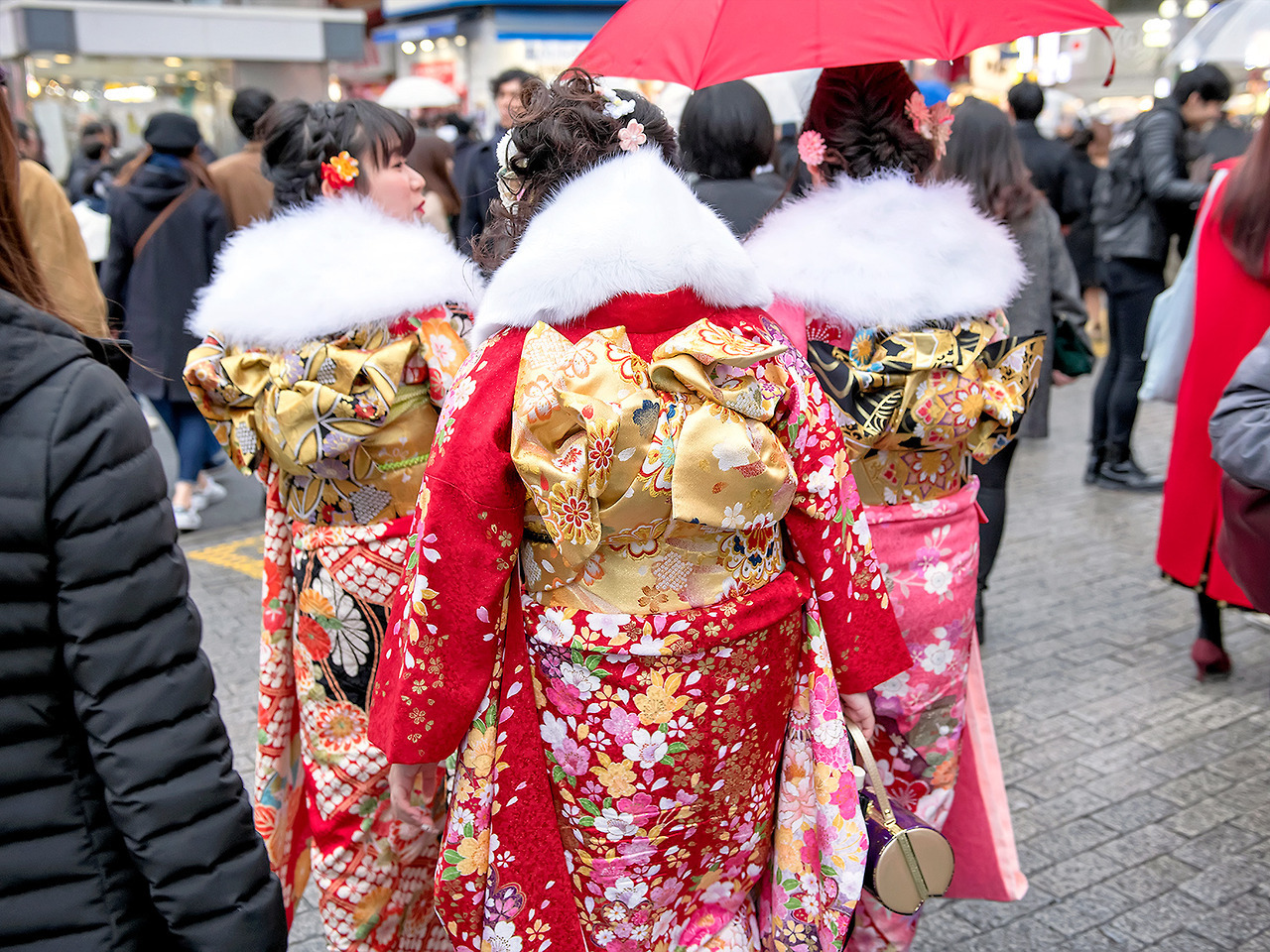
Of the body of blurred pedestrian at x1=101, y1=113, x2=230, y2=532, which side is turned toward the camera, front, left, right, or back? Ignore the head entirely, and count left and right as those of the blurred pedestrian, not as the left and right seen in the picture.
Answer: back

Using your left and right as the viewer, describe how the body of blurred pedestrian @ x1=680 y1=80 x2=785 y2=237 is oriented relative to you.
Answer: facing away from the viewer

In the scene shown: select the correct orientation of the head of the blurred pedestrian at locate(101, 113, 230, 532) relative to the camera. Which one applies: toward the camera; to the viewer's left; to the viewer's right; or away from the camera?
away from the camera

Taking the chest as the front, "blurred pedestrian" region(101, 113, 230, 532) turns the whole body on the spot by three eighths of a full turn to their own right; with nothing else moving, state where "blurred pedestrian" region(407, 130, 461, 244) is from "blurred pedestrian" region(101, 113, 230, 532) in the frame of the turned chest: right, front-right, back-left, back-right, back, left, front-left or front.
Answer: front-left

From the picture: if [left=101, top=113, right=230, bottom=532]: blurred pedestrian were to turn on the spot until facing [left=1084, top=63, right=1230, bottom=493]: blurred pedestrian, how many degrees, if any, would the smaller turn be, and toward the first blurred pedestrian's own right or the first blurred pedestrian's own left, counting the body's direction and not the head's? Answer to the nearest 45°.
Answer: approximately 90° to the first blurred pedestrian's own right

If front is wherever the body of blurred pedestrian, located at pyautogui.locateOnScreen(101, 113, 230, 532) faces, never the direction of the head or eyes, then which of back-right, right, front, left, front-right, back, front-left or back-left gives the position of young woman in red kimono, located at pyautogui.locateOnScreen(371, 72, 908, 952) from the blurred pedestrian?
back

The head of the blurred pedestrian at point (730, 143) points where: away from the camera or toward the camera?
away from the camera

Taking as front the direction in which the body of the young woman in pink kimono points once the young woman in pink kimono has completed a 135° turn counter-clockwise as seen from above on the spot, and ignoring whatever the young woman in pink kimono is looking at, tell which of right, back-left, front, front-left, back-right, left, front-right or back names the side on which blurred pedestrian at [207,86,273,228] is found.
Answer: right

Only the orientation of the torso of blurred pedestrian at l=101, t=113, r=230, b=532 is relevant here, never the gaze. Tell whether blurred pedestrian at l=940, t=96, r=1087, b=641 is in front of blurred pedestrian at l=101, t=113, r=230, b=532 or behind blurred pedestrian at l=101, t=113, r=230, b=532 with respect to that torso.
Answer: behind

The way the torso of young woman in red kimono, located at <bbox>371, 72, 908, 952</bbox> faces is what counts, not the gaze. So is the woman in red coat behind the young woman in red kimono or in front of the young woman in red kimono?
in front

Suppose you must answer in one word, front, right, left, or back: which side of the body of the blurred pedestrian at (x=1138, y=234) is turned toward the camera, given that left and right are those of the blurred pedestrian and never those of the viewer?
right

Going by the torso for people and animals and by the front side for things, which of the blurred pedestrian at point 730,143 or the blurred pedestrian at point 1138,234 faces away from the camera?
the blurred pedestrian at point 730,143

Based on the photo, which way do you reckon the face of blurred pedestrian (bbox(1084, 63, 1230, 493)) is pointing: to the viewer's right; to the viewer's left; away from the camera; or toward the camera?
to the viewer's right

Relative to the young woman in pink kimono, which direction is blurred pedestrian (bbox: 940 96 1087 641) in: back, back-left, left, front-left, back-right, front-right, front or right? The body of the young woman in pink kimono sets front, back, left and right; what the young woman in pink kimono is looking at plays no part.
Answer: front

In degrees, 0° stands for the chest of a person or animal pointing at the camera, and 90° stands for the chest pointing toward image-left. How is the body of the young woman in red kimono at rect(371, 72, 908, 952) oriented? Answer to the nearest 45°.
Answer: approximately 180°

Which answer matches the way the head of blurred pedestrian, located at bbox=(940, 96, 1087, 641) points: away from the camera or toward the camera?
away from the camera

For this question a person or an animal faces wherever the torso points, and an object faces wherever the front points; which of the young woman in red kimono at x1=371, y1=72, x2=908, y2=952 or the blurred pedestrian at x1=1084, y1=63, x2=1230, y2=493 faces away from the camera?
the young woman in red kimono

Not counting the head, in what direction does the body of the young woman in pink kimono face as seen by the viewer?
away from the camera
